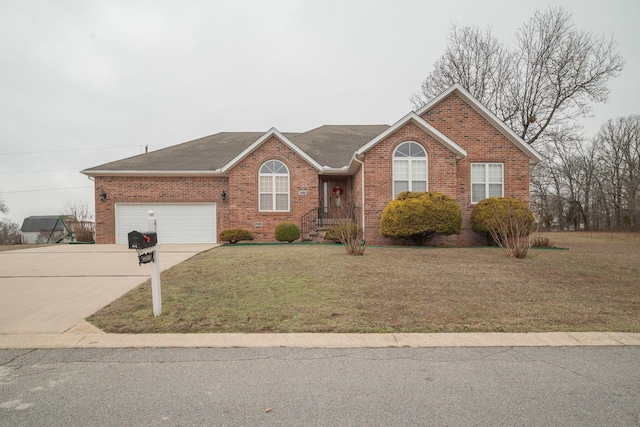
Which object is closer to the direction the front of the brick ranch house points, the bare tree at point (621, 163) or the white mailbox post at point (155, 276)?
the white mailbox post

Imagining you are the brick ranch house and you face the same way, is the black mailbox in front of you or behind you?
in front

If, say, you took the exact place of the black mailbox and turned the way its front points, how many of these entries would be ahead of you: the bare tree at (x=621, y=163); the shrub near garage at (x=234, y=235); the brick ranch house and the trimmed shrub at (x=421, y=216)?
0

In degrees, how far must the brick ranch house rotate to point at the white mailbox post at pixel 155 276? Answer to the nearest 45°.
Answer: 0° — it already faces it

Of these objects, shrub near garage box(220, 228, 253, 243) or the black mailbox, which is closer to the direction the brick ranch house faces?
the black mailbox

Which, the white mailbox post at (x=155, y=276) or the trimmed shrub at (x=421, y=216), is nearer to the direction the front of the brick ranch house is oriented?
the white mailbox post

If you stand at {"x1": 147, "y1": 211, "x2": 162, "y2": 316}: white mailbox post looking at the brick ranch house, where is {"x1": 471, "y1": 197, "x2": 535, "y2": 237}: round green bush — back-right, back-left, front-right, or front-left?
front-right

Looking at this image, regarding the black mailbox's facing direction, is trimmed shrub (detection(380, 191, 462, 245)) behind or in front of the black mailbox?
behind

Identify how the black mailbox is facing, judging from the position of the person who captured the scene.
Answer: facing the viewer and to the left of the viewer

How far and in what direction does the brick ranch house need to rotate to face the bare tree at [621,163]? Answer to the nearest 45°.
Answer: approximately 135° to its left

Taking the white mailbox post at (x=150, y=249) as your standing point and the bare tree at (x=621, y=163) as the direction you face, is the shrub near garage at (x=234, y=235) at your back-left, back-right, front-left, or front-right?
front-left

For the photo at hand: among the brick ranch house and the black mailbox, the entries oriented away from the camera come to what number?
0

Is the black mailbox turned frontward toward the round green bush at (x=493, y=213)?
no

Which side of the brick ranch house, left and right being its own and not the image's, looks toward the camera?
front

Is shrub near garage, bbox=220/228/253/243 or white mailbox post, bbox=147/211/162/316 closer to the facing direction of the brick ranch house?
the white mailbox post
